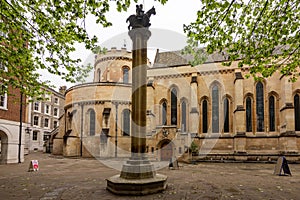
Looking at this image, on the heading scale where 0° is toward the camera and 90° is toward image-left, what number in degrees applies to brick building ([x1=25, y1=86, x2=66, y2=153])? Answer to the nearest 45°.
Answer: approximately 315°
